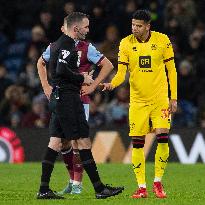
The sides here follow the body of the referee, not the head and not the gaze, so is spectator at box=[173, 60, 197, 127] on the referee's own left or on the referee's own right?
on the referee's own left

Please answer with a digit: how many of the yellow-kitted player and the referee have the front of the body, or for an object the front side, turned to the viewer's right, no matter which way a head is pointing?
1

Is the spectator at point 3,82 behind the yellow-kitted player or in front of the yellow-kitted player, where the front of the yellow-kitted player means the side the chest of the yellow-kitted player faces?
behind

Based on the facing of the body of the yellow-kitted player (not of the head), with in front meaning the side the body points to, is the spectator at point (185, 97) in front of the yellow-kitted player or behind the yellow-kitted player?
behind

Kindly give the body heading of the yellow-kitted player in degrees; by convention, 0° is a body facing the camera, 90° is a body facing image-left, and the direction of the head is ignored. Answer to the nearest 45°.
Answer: approximately 0°

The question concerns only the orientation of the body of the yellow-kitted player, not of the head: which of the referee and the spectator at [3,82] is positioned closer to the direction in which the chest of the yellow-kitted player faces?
the referee

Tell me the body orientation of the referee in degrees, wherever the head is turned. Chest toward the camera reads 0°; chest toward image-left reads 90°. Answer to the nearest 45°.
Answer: approximately 270°

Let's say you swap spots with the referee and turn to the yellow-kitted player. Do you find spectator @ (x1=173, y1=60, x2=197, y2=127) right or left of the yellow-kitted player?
left
